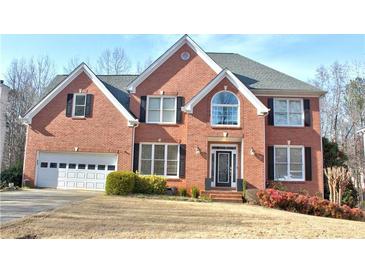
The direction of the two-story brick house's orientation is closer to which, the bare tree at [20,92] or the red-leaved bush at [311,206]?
the red-leaved bush

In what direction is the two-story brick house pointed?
toward the camera

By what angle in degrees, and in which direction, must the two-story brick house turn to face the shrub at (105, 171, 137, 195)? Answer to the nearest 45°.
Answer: approximately 45° to its right

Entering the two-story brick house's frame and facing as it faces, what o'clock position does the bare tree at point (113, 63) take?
The bare tree is roughly at 5 o'clock from the two-story brick house.

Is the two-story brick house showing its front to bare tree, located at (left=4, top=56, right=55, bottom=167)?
no

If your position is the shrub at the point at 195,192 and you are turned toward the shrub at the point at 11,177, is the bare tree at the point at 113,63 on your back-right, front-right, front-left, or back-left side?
front-right

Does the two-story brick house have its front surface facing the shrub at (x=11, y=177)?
no

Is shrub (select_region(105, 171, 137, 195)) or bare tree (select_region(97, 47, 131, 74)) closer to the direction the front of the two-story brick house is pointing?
the shrub
